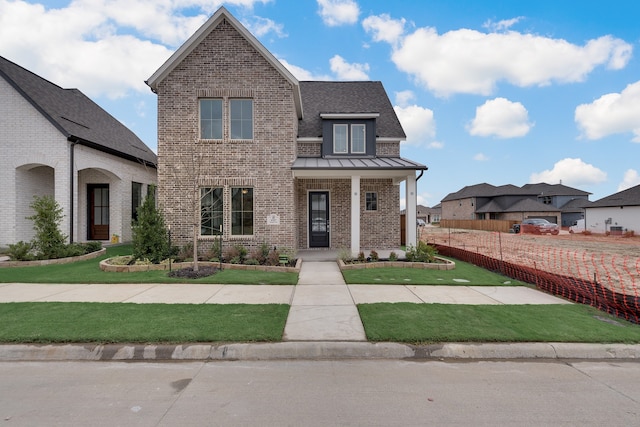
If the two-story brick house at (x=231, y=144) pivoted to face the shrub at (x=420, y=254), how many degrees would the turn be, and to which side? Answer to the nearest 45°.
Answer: approximately 90° to its left

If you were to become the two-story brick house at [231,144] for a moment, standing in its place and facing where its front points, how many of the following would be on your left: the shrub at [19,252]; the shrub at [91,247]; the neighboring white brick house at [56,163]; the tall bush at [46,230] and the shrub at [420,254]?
1

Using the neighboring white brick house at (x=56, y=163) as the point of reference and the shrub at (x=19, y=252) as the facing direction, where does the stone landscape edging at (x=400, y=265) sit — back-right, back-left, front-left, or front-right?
front-left

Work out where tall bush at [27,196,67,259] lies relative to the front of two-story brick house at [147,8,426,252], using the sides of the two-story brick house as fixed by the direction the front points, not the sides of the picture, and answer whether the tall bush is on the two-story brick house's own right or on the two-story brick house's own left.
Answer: on the two-story brick house's own right

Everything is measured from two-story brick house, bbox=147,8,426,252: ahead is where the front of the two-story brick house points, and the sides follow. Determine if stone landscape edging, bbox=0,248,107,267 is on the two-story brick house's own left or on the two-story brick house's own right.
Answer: on the two-story brick house's own right

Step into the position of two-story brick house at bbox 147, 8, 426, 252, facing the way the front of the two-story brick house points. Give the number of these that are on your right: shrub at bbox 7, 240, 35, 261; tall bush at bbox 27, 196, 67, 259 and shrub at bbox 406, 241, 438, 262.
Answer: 2

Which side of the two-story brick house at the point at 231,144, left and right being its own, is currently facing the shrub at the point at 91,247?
right

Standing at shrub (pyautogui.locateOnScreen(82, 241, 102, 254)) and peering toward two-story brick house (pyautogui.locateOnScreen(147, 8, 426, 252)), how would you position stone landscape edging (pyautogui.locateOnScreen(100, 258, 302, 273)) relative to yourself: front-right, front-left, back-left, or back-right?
front-right

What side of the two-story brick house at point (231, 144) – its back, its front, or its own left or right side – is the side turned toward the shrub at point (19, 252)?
right

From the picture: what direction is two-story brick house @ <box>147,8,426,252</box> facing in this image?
toward the camera
